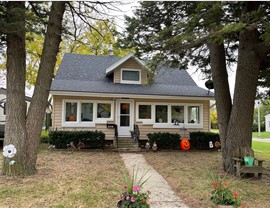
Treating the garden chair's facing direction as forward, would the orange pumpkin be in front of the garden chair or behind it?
behind

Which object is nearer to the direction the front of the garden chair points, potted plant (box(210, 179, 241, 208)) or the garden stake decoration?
the potted plant

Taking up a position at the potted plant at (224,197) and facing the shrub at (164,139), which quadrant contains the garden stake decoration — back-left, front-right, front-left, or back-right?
front-left

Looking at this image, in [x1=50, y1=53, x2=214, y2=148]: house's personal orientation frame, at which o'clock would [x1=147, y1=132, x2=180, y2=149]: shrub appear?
The shrub is roughly at 10 o'clock from the house.

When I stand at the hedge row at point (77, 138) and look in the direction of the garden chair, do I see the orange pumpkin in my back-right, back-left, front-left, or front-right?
front-left

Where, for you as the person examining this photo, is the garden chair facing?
facing the viewer and to the right of the viewer

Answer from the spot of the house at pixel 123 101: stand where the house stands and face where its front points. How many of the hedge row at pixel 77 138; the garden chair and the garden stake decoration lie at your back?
0

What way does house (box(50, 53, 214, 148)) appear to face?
toward the camera

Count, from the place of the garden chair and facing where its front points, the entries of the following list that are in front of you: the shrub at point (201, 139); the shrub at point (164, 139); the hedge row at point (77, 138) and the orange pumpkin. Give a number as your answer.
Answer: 0

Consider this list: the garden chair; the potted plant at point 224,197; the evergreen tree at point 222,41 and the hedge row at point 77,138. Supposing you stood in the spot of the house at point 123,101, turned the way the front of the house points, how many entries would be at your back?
0

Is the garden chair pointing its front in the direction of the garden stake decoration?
no

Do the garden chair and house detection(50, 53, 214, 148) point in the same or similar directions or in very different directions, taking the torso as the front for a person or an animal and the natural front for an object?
same or similar directions

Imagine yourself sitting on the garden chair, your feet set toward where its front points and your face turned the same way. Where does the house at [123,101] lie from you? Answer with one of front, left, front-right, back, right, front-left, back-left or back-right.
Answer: back

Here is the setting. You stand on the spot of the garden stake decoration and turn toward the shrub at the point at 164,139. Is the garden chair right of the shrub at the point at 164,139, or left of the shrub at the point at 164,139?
right

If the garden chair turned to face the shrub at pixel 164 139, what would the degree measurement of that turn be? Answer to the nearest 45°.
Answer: approximately 180°

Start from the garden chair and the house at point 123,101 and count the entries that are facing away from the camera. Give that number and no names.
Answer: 0

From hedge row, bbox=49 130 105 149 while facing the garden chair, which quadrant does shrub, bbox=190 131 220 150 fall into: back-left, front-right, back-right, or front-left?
front-left
